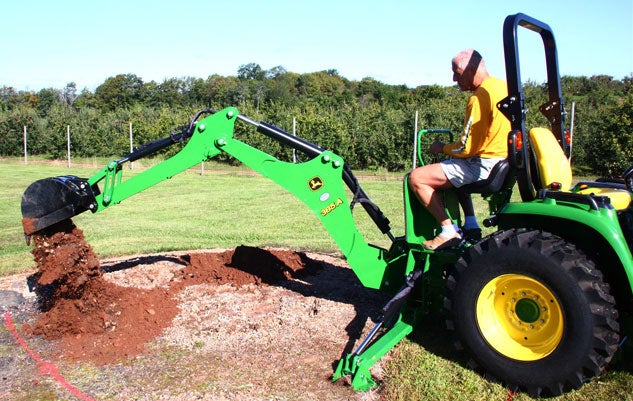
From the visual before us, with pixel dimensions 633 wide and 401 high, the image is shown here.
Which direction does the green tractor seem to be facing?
to the viewer's right

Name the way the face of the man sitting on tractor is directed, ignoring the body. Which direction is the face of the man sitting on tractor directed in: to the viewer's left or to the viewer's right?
to the viewer's left

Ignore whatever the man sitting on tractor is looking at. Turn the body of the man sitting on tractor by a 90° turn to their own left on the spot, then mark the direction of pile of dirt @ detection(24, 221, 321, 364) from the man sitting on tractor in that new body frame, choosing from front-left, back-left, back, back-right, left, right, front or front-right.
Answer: right

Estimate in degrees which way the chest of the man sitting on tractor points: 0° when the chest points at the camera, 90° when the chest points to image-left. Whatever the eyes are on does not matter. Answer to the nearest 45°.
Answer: approximately 90°

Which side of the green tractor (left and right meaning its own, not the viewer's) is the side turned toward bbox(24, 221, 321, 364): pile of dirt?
back
